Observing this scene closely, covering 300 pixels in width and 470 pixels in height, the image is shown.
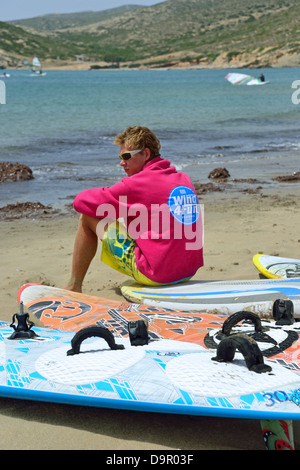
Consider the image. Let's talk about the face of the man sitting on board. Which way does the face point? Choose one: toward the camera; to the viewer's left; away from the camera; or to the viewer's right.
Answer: to the viewer's left

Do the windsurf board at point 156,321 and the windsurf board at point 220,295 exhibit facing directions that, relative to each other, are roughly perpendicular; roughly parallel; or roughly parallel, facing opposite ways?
roughly parallel

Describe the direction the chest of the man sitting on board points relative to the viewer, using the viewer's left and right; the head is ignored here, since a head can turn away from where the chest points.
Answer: facing away from the viewer and to the left of the viewer

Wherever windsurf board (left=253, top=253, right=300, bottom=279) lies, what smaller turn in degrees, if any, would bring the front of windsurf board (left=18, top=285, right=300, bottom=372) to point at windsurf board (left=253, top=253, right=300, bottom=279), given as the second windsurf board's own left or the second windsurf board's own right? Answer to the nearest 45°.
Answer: approximately 135° to the second windsurf board's own right

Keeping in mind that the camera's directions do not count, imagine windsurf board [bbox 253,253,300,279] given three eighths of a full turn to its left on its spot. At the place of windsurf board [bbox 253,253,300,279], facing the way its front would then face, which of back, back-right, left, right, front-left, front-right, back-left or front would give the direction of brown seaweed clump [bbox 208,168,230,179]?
back-left

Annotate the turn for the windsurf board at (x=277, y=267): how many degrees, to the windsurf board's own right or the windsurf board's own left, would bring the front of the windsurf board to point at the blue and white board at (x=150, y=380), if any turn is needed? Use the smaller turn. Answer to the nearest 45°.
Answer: approximately 90° to the windsurf board's own left

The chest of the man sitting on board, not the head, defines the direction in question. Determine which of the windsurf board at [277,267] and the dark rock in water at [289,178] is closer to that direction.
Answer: the dark rock in water

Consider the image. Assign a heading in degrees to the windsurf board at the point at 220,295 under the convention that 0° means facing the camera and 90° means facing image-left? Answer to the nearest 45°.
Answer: approximately 90°

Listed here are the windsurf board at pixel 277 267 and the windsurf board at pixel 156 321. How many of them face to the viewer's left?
2

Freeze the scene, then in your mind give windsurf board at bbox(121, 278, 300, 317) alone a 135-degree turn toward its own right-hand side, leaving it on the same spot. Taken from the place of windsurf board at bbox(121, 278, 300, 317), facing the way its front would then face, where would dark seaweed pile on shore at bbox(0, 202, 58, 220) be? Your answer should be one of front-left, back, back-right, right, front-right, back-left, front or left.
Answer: left

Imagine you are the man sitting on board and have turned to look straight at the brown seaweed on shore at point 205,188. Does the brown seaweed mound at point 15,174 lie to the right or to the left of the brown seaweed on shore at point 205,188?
left

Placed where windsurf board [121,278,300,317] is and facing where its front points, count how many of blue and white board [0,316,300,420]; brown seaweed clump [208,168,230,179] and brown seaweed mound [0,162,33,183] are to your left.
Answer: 1

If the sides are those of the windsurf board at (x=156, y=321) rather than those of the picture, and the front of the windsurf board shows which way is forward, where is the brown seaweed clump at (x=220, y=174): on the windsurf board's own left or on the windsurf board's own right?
on the windsurf board's own right

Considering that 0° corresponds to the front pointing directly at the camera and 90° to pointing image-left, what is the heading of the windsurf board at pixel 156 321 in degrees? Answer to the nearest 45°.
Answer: approximately 90°

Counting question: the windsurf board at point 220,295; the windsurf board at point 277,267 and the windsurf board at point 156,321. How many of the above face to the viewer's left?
3

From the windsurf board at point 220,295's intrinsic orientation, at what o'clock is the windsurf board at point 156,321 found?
the windsurf board at point 156,321 is roughly at 10 o'clock from the windsurf board at point 220,295.

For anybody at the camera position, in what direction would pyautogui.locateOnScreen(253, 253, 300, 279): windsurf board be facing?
facing to the left of the viewer

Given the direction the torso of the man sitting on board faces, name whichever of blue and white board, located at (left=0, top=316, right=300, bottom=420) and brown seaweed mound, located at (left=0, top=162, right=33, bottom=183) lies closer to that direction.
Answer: the brown seaweed mound
